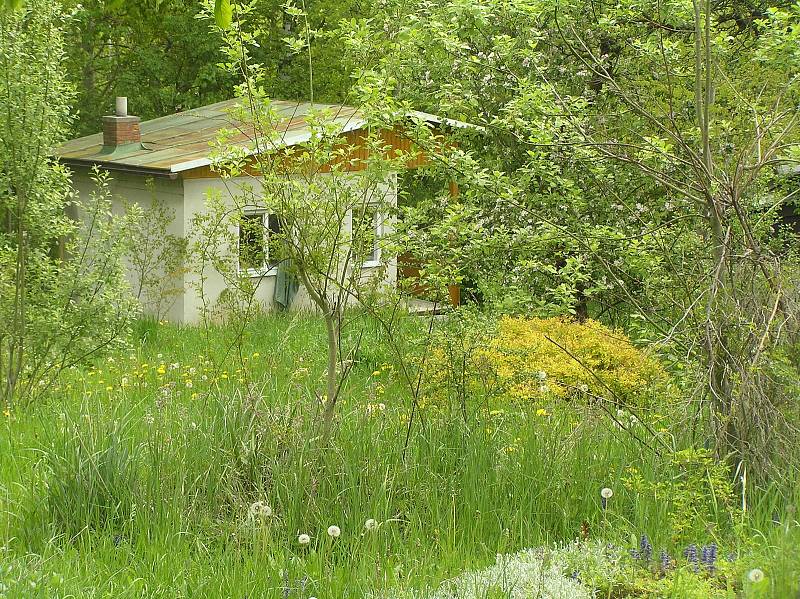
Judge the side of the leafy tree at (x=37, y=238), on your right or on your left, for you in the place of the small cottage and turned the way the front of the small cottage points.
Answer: on your right

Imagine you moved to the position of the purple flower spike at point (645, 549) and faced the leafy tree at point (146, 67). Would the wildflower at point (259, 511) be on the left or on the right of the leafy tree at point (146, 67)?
left

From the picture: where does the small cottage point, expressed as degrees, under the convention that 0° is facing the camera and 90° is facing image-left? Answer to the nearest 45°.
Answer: approximately 315°

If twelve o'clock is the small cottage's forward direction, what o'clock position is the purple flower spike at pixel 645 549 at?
The purple flower spike is roughly at 1 o'clock from the small cottage.

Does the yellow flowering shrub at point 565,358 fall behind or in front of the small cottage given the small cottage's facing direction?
in front

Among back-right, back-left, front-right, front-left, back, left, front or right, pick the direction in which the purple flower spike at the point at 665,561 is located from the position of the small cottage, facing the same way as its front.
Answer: front-right

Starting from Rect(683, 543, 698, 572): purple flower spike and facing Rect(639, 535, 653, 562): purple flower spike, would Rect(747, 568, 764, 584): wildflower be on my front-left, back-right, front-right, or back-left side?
back-left

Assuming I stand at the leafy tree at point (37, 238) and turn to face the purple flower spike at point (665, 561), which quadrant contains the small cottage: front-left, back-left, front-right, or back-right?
back-left

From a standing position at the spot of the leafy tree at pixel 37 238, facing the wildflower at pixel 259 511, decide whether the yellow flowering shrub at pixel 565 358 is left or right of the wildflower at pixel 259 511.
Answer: left

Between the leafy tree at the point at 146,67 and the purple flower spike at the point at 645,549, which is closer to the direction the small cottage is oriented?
the purple flower spike

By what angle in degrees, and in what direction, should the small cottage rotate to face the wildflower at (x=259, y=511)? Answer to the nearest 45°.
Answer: approximately 45° to its right
